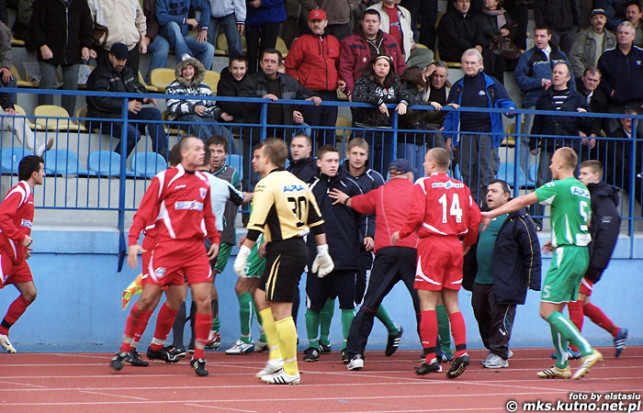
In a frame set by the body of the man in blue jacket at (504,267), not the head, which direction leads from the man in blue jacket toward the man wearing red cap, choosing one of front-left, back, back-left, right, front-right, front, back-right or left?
right

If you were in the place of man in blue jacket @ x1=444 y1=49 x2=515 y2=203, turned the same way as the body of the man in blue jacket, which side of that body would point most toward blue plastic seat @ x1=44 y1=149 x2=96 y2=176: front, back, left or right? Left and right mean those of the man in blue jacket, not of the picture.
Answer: right

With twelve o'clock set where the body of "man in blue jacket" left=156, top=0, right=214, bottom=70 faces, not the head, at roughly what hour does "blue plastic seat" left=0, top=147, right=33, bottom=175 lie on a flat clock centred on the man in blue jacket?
The blue plastic seat is roughly at 1 o'clock from the man in blue jacket.

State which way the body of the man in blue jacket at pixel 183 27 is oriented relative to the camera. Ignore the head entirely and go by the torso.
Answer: toward the camera

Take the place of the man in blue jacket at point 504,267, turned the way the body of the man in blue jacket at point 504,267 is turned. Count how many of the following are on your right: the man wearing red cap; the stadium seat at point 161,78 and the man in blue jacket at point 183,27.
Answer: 3

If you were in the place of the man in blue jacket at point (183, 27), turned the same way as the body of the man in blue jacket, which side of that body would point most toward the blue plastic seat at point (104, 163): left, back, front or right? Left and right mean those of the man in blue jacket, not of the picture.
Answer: front

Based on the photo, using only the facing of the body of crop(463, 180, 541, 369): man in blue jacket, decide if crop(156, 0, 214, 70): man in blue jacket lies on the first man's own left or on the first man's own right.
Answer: on the first man's own right

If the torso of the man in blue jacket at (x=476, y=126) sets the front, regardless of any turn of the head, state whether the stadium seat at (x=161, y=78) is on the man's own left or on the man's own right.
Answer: on the man's own right

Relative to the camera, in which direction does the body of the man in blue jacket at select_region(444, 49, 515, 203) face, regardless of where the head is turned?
toward the camera

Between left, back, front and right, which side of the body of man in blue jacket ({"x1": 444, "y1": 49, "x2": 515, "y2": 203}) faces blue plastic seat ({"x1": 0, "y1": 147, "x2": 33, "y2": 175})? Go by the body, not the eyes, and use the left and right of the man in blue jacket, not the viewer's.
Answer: right

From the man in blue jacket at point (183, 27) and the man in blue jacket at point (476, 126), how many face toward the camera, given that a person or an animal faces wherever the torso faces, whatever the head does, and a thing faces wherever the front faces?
2

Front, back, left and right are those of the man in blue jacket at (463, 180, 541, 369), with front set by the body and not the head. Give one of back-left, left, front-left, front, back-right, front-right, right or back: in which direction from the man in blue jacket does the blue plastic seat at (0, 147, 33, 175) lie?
front-right
